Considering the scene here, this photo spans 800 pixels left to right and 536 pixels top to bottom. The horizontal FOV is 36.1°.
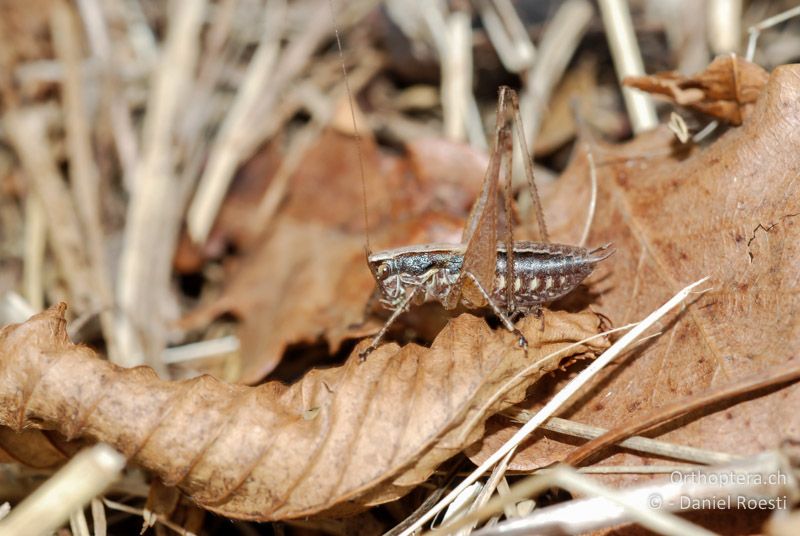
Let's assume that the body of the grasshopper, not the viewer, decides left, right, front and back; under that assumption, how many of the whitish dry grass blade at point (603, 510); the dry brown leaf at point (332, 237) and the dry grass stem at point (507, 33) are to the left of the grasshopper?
1

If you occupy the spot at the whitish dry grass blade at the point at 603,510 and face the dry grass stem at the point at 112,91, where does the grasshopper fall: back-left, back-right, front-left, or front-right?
front-right

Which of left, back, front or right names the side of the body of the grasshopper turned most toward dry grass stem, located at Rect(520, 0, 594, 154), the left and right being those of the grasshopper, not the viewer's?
right

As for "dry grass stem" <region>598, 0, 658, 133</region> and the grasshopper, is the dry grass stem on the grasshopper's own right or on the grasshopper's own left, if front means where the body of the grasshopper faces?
on the grasshopper's own right

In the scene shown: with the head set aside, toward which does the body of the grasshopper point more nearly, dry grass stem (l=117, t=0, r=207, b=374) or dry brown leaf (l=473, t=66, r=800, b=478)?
the dry grass stem

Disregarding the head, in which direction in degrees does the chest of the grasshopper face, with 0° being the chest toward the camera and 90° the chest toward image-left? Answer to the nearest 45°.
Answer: approximately 90°

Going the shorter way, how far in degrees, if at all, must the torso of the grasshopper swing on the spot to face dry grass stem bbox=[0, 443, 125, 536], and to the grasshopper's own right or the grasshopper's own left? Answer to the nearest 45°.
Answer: approximately 45° to the grasshopper's own left

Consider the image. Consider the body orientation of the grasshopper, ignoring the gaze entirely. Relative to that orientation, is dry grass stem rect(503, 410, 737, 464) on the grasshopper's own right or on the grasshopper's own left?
on the grasshopper's own left

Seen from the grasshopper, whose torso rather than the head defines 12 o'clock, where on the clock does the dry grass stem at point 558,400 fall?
The dry grass stem is roughly at 9 o'clock from the grasshopper.

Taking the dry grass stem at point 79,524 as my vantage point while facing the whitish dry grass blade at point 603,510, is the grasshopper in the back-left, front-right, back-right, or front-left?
front-left

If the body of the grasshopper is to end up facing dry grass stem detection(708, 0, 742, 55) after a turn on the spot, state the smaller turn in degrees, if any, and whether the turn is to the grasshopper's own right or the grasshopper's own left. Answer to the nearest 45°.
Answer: approximately 135° to the grasshopper's own right

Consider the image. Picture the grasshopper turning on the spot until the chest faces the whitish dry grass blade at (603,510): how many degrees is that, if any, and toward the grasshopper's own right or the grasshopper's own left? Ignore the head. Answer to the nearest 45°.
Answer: approximately 90° to the grasshopper's own left

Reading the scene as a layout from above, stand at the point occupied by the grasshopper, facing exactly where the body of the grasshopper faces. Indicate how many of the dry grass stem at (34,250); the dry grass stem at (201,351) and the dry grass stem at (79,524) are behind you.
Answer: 0

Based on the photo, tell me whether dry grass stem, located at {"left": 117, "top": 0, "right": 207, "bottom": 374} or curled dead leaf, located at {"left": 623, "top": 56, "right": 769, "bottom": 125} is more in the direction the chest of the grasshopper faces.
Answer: the dry grass stem
